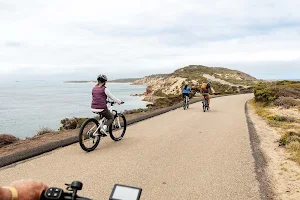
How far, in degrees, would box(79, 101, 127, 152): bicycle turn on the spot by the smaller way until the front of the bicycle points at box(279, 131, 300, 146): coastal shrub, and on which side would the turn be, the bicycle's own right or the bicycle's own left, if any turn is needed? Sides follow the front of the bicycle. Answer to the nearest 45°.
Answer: approximately 45° to the bicycle's own right

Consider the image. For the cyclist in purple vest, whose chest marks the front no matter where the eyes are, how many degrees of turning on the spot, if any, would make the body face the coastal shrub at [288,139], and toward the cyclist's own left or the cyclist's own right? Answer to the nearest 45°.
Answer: approximately 45° to the cyclist's own right

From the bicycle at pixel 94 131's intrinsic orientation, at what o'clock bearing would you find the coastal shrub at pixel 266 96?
The coastal shrub is roughly at 12 o'clock from the bicycle.

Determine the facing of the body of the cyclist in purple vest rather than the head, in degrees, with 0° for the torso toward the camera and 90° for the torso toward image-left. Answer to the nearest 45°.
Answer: approximately 225°

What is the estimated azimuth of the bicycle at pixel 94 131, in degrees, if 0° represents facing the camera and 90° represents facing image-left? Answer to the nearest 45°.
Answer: approximately 225°

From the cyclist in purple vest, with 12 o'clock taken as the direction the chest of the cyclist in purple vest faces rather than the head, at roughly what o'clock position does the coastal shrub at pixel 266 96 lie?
The coastal shrub is roughly at 12 o'clock from the cyclist in purple vest.

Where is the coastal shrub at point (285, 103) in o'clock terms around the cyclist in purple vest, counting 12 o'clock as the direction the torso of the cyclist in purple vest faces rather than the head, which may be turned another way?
The coastal shrub is roughly at 12 o'clock from the cyclist in purple vest.
